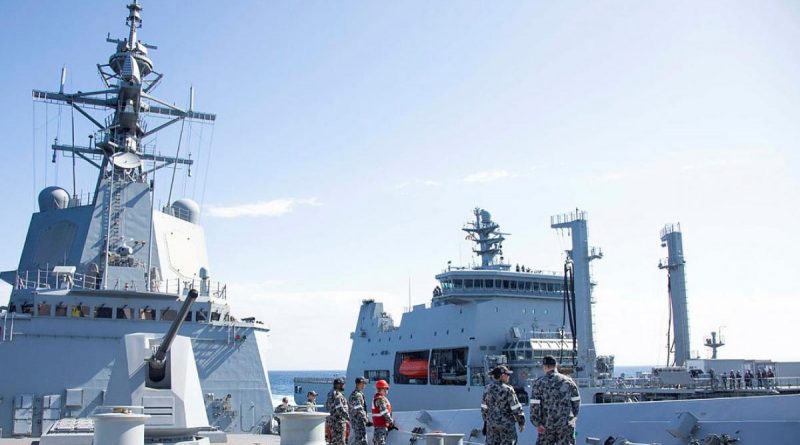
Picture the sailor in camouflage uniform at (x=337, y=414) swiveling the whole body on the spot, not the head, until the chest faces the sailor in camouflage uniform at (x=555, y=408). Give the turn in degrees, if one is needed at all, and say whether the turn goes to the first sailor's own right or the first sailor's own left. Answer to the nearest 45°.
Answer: approximately 45° to the first sailor's own right

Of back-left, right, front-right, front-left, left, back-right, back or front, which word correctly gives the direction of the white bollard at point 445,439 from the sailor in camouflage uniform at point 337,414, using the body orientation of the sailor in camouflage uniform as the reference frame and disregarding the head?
front-right

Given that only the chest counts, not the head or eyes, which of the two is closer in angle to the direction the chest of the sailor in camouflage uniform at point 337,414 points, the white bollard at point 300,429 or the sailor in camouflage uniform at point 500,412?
the sailor in camouflage uniform

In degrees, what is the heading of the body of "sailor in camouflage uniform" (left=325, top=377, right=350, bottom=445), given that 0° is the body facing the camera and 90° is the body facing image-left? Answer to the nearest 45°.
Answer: approximately 270°

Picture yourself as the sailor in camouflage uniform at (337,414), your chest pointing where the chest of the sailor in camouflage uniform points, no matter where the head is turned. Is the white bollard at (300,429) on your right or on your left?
on your right

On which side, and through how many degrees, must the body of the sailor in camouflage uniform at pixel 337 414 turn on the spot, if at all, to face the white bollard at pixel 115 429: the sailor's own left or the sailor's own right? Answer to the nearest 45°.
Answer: approximately 135° to the sailor's own right

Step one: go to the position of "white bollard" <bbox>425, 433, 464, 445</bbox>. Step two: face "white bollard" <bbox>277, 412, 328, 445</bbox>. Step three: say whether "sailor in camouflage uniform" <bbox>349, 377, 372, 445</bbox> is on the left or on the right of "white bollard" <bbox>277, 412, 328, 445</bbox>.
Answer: right

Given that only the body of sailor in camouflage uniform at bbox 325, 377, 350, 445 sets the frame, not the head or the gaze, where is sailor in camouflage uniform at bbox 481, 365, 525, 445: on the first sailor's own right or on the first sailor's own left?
on the first sailor's own right
